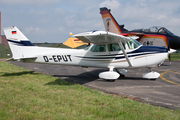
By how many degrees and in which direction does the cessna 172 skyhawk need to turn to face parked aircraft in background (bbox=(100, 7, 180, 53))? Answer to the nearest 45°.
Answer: approximately 45° to its left

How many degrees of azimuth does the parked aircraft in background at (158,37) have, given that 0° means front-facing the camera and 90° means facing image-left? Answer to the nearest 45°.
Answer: approximately 270°

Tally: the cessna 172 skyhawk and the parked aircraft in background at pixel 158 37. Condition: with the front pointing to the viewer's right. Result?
2

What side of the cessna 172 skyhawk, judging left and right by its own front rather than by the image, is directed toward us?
right

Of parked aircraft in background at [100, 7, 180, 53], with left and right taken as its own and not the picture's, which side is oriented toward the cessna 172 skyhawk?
right
